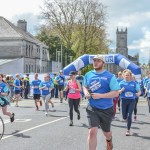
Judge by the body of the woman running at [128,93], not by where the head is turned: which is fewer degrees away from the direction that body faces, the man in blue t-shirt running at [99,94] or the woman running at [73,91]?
the man in blue t-shirt running

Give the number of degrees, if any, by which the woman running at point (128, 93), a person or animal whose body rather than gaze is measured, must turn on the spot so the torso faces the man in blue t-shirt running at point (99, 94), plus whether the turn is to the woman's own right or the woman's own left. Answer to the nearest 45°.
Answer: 0° — they already face them

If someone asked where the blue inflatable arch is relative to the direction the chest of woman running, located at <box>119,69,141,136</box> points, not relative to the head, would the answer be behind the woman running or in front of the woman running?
behind

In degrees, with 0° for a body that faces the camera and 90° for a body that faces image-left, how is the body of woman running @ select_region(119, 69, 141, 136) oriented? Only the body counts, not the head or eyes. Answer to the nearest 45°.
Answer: approximately 0°

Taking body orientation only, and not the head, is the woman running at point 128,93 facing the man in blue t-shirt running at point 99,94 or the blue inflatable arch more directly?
the man in blue t-shirt running
